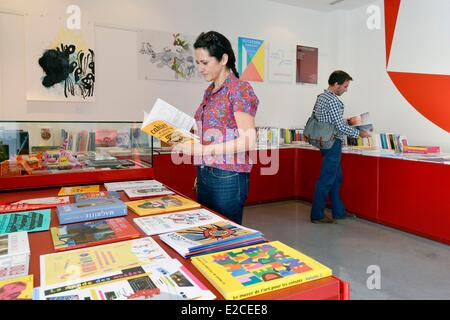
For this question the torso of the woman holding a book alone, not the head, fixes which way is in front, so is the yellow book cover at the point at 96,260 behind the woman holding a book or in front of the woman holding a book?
in front

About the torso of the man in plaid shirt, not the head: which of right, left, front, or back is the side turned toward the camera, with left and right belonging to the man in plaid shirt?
right

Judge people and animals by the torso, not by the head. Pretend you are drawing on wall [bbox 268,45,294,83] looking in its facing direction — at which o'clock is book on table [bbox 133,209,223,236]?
The book on table is roughly at 12 o'clock from the drawing on wall.

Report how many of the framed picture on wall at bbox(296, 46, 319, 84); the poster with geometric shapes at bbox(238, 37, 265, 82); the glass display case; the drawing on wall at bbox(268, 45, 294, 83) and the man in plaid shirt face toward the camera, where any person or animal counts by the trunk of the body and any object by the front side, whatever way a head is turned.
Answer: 4

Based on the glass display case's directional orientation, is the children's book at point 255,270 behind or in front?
in front

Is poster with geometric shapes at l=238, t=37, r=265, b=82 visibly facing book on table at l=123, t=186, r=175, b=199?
yes

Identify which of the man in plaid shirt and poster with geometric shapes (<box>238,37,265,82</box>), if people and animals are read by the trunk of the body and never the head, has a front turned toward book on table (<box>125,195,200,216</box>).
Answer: the poster with geometric shapes

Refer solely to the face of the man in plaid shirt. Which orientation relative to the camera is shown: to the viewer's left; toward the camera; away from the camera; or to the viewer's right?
to the viewer's right

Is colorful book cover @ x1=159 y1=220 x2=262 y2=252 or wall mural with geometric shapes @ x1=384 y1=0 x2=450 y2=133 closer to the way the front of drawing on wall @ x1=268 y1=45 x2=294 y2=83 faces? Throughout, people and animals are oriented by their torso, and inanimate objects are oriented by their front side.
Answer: the colorful book cover

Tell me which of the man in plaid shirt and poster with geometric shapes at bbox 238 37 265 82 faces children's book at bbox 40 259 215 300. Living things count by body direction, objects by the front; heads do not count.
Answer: the poster with geometric shapes
